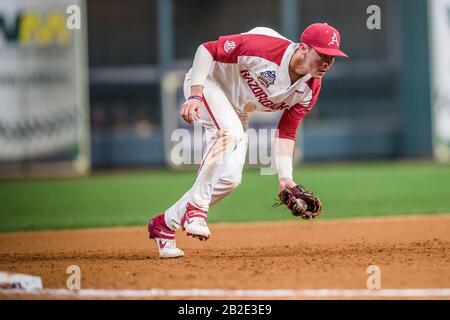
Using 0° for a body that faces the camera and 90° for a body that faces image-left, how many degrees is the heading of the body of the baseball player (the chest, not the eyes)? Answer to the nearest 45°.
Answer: approximately 315°

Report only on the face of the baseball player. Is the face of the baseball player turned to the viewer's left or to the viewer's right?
to the viewer's right
